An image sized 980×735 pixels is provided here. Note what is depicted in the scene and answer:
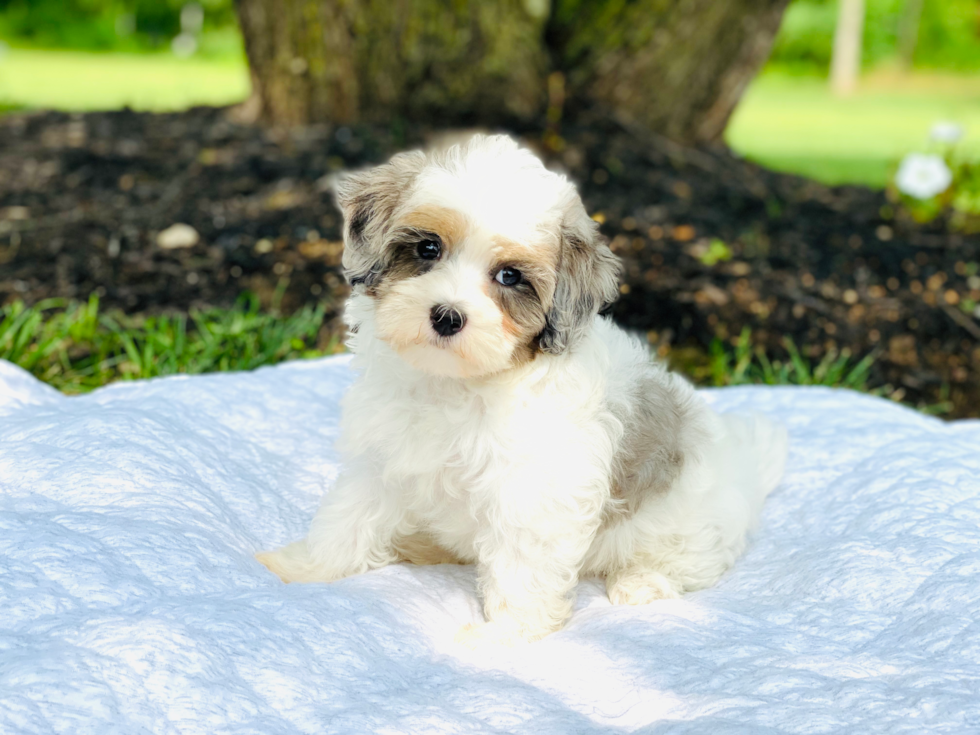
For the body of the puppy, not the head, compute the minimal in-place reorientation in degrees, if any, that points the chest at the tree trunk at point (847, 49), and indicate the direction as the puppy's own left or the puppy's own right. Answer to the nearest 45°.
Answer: approximately 135° to the puppy's own right

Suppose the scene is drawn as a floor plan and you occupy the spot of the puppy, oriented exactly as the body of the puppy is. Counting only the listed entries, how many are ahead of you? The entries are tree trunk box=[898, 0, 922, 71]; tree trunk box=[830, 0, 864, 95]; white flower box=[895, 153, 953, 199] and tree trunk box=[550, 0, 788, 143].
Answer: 0

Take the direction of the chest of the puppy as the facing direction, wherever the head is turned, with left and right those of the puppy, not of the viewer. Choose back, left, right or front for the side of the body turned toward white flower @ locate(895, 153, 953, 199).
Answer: back

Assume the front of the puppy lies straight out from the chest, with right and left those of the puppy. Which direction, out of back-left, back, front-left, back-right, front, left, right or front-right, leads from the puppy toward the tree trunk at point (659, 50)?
back-right

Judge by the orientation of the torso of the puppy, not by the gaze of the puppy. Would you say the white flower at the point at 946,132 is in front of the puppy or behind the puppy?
behind

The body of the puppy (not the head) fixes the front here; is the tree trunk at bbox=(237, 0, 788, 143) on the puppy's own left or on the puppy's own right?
on the puppy's own right

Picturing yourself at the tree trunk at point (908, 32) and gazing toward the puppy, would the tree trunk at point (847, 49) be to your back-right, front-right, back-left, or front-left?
front-right

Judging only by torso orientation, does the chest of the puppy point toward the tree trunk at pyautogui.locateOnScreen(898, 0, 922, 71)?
no

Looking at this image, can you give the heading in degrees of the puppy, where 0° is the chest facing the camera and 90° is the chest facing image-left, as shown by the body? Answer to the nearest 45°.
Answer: approximately 45°
